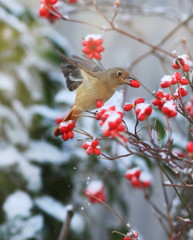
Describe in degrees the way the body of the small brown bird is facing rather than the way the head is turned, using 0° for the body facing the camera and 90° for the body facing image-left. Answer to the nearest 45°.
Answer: approximately 270°
